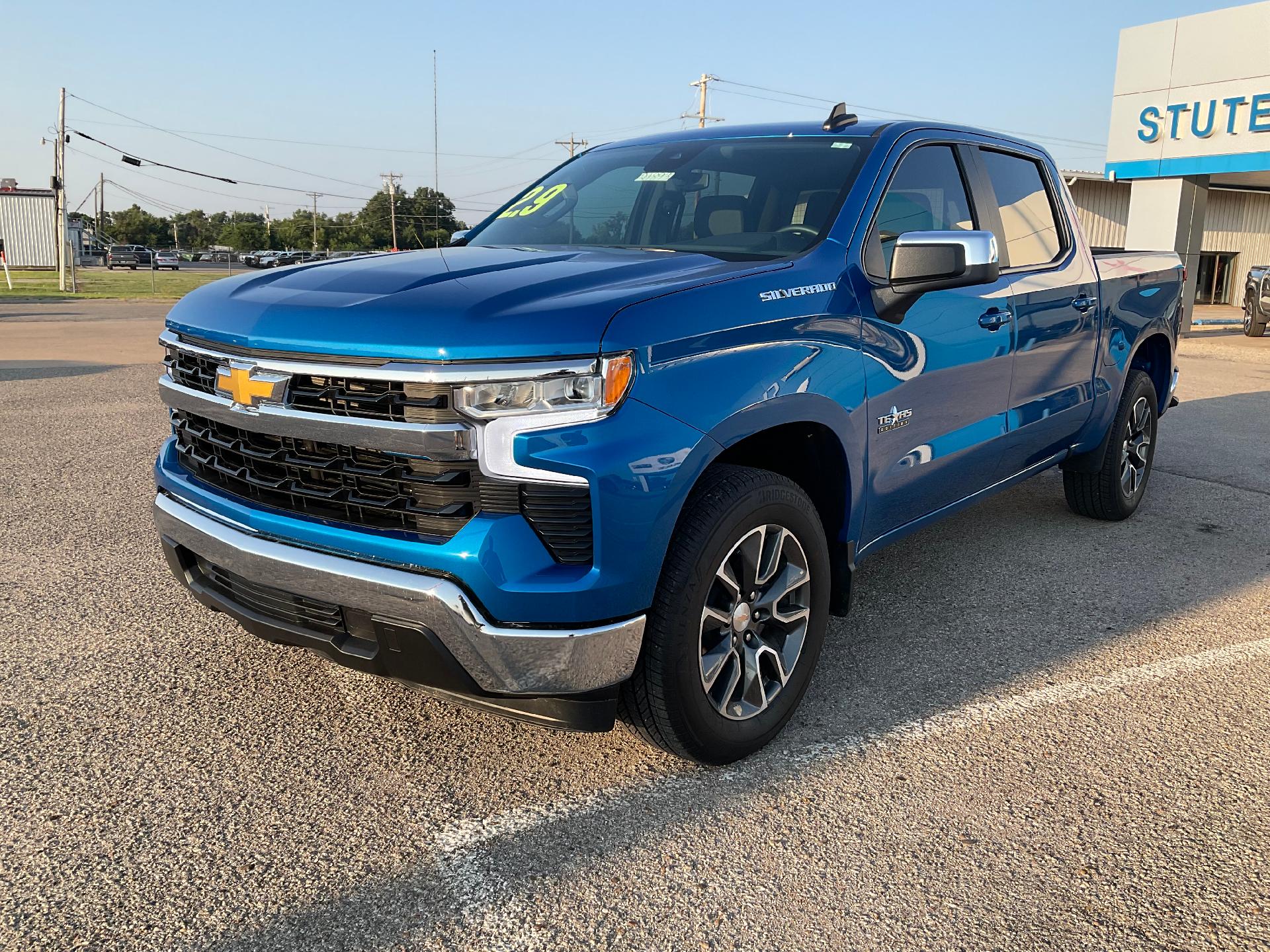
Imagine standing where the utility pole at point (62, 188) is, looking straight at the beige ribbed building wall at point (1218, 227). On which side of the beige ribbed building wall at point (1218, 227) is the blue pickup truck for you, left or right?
right

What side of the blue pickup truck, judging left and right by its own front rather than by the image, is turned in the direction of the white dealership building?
back

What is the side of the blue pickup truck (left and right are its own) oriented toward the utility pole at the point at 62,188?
right

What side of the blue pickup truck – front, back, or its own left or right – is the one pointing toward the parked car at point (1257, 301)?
back

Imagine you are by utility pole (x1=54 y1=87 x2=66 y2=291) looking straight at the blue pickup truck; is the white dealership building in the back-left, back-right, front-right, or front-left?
front-left

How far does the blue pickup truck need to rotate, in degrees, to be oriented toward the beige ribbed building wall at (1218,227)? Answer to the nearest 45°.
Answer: approximately 180°

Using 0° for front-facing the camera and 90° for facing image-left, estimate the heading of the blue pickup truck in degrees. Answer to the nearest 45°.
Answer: approximately 45°
